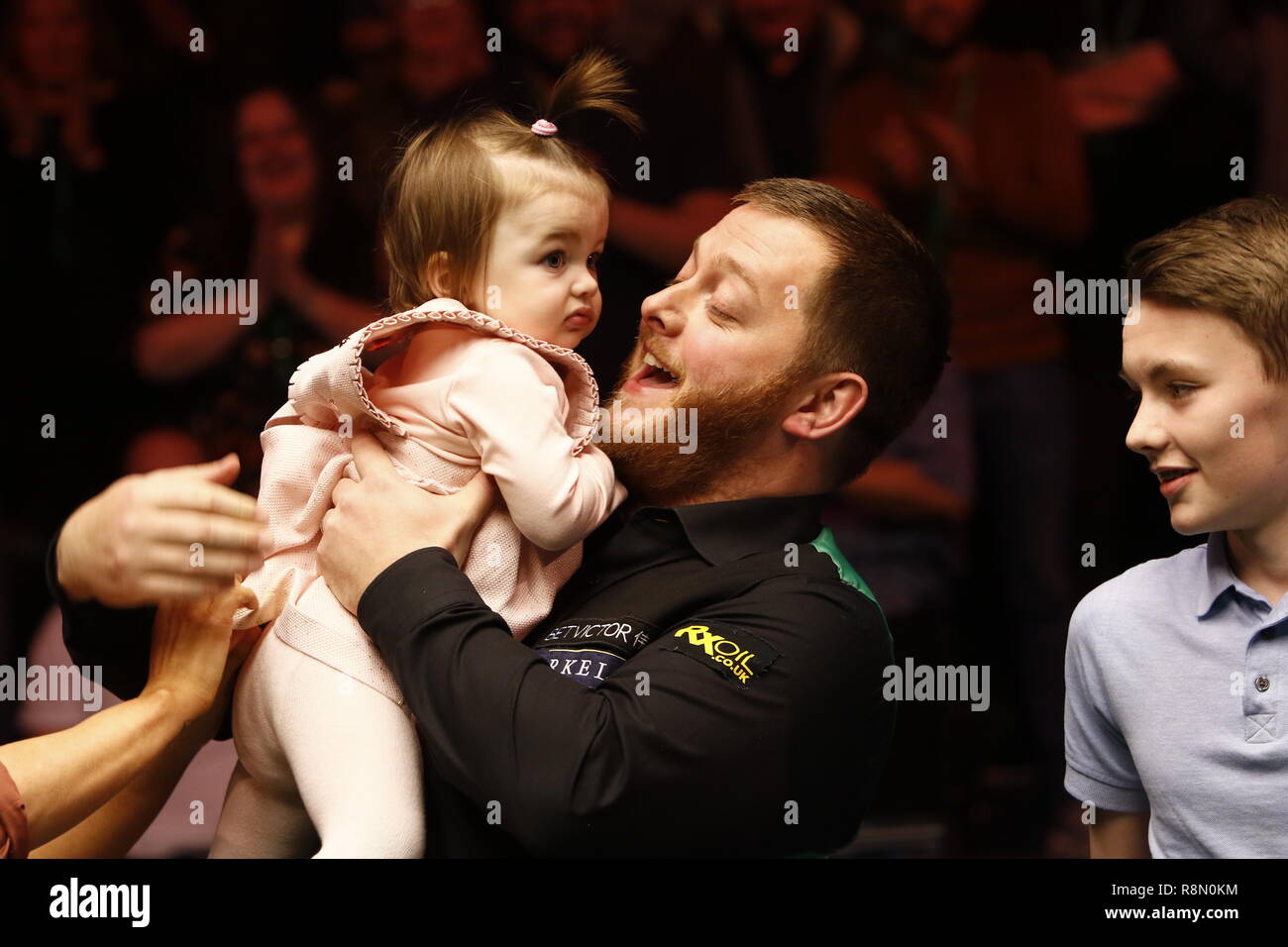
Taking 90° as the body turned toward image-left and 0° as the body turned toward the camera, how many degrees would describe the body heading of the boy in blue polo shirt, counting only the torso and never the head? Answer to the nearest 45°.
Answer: approximately 45°

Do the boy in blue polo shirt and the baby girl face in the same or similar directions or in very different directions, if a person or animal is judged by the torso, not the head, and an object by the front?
very different directions

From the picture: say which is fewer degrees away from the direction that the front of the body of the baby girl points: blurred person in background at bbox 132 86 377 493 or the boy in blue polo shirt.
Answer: the boy in blue polo shirt

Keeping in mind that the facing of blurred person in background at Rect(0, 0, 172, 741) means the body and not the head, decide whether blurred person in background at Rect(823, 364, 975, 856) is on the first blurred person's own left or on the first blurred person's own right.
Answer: on the first blurred person's own left

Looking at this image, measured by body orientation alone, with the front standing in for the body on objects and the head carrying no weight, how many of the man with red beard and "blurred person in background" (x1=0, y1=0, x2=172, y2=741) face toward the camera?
1

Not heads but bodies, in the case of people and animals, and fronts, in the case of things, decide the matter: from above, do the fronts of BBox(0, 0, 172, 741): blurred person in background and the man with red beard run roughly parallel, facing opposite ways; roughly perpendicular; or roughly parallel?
roughly perpendicular

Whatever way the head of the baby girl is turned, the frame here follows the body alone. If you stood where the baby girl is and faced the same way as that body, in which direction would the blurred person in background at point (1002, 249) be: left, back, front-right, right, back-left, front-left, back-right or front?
front-left

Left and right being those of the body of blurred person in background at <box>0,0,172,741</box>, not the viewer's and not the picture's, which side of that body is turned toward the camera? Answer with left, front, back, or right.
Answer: front

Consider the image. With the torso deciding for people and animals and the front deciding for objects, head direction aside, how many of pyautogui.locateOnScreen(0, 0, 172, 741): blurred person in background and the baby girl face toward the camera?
1

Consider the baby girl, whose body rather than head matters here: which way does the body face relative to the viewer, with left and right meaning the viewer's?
facing to the right of the viewer

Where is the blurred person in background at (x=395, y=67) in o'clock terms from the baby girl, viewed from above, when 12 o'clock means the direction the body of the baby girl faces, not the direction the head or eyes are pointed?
The blurred person in background is roughly at 9 o'clock from the baby girl.

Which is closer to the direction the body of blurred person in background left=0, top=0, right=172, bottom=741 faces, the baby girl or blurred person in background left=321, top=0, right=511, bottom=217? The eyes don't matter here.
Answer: the baby girl

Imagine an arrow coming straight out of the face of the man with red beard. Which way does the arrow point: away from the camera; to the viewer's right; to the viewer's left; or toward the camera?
to the viewer's left
